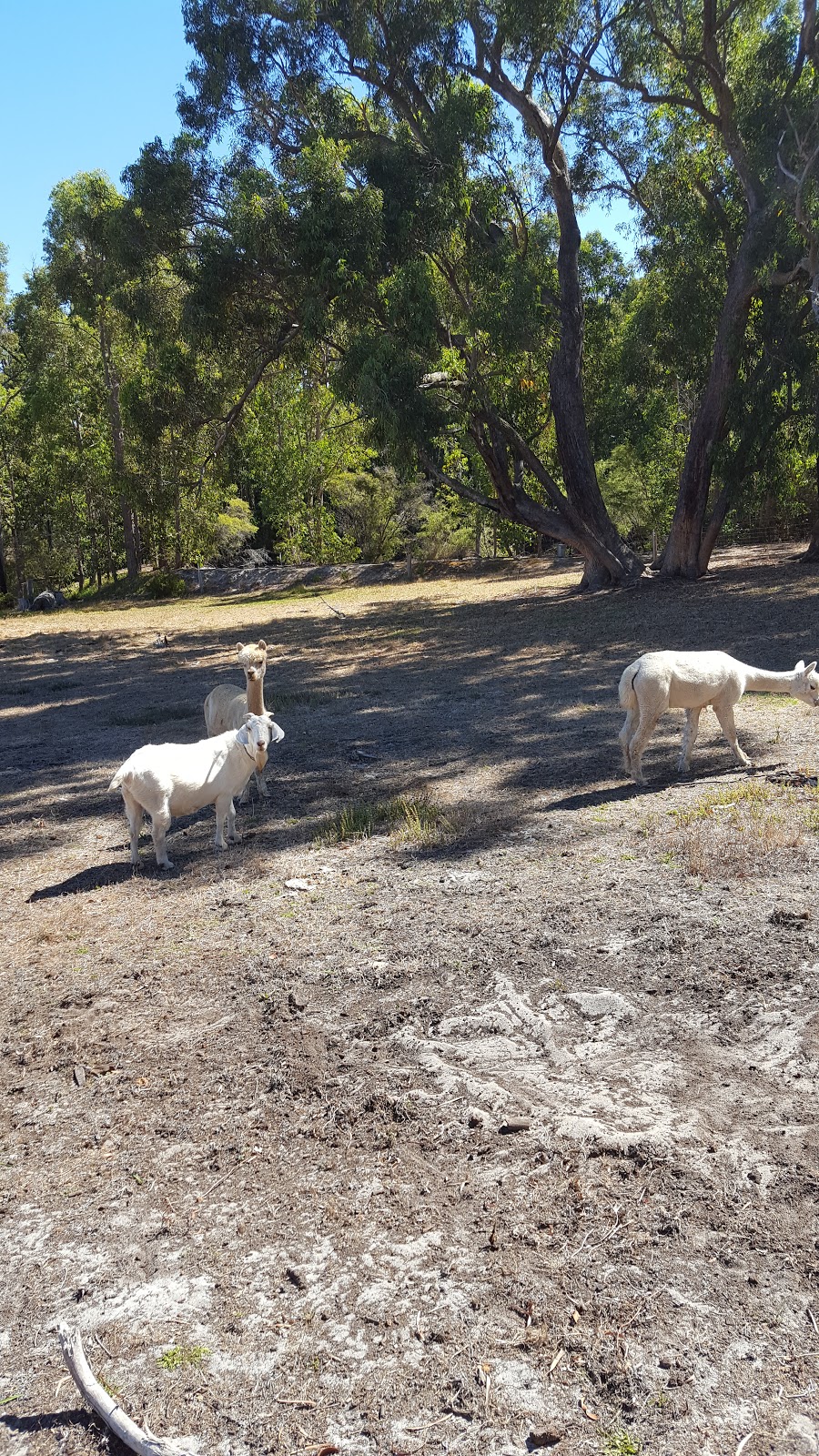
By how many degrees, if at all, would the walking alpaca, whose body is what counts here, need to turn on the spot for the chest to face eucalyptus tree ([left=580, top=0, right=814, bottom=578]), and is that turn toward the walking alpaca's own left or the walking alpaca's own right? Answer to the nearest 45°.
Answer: approximately 90° to the walking alpaca's own left

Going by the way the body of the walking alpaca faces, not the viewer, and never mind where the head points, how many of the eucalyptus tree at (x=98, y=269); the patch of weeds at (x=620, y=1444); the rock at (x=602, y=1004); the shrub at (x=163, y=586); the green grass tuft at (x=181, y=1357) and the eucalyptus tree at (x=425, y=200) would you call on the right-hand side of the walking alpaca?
3

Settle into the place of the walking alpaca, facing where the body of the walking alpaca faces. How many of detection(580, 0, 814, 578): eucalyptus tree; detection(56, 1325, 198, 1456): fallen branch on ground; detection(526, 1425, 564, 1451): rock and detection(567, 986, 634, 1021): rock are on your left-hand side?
1

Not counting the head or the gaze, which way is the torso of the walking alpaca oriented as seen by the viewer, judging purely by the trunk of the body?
to the viewer's right

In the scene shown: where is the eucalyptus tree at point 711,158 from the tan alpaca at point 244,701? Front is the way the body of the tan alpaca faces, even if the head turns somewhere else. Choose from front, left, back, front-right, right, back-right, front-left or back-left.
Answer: left

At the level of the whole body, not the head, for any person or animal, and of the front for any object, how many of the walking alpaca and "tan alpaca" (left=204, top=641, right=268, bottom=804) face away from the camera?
0

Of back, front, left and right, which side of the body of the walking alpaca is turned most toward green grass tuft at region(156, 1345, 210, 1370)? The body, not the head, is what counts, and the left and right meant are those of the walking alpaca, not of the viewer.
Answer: right

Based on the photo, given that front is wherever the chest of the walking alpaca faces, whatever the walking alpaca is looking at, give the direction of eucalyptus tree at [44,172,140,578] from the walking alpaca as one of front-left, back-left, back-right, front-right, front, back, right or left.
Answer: back-left

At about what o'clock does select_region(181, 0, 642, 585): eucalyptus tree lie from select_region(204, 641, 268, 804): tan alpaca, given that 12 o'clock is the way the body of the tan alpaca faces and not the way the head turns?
The eucalyptus tree is roughly at 8 o'clock from the tan alpaca.

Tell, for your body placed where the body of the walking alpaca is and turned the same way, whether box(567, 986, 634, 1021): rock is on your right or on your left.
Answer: on your right

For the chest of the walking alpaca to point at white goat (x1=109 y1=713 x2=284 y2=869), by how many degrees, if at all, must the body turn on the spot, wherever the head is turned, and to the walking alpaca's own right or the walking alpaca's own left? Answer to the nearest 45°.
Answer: approximately 135° to the walking alpaca's own right

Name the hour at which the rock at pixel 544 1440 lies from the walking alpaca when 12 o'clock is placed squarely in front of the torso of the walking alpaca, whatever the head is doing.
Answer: The rock is roughly at 3 o'clock from the walking alpaca.
